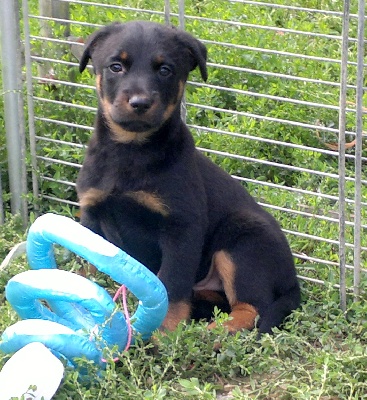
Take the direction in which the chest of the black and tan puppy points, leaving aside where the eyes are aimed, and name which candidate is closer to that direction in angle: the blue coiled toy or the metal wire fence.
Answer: the blue coiled toy

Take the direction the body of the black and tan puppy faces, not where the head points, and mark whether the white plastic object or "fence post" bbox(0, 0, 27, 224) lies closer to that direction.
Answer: the white plastic object

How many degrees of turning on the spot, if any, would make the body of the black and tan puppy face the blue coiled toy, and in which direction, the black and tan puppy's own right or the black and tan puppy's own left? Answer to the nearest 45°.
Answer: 0° — it already faces it

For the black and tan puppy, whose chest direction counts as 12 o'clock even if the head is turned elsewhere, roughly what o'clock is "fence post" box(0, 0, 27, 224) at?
The fence post is roughly at 3 o'clock from the black and tan puppy.

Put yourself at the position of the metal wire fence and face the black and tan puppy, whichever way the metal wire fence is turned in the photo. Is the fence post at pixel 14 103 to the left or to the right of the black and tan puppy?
right

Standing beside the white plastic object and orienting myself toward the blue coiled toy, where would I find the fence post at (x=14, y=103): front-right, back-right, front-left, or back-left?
front-left

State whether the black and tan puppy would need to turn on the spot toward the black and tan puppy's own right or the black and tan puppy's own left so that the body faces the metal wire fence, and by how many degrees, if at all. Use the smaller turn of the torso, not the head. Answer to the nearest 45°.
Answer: approximately 135° to the black and tan puppy's own right

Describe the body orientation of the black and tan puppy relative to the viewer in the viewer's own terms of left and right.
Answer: facing the viewer and to the left of the viewer

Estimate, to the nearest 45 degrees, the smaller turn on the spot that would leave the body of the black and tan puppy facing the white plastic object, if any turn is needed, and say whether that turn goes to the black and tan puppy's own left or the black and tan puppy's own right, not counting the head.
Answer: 0° — it already faces it
